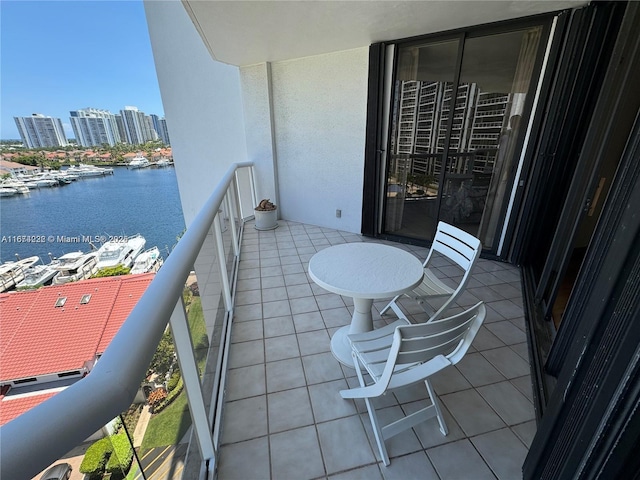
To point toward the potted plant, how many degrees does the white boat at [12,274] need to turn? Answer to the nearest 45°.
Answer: approximately 135° to its right

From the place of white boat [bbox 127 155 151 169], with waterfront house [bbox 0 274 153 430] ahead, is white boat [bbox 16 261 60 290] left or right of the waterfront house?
right

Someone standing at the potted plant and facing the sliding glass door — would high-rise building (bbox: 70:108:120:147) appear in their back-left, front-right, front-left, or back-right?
back-left

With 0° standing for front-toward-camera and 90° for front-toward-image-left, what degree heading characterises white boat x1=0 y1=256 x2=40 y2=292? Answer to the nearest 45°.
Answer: approximately 225°

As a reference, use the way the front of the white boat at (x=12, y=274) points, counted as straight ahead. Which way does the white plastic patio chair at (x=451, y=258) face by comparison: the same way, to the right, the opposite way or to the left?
to the left

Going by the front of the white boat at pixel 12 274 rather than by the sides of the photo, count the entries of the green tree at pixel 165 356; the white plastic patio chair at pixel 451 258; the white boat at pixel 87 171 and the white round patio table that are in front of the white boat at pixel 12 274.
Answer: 1

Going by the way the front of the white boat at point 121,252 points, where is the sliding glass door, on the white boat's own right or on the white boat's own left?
on the white boat's own right

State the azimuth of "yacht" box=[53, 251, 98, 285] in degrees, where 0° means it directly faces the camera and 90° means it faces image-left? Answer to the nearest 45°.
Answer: approximately 225°
